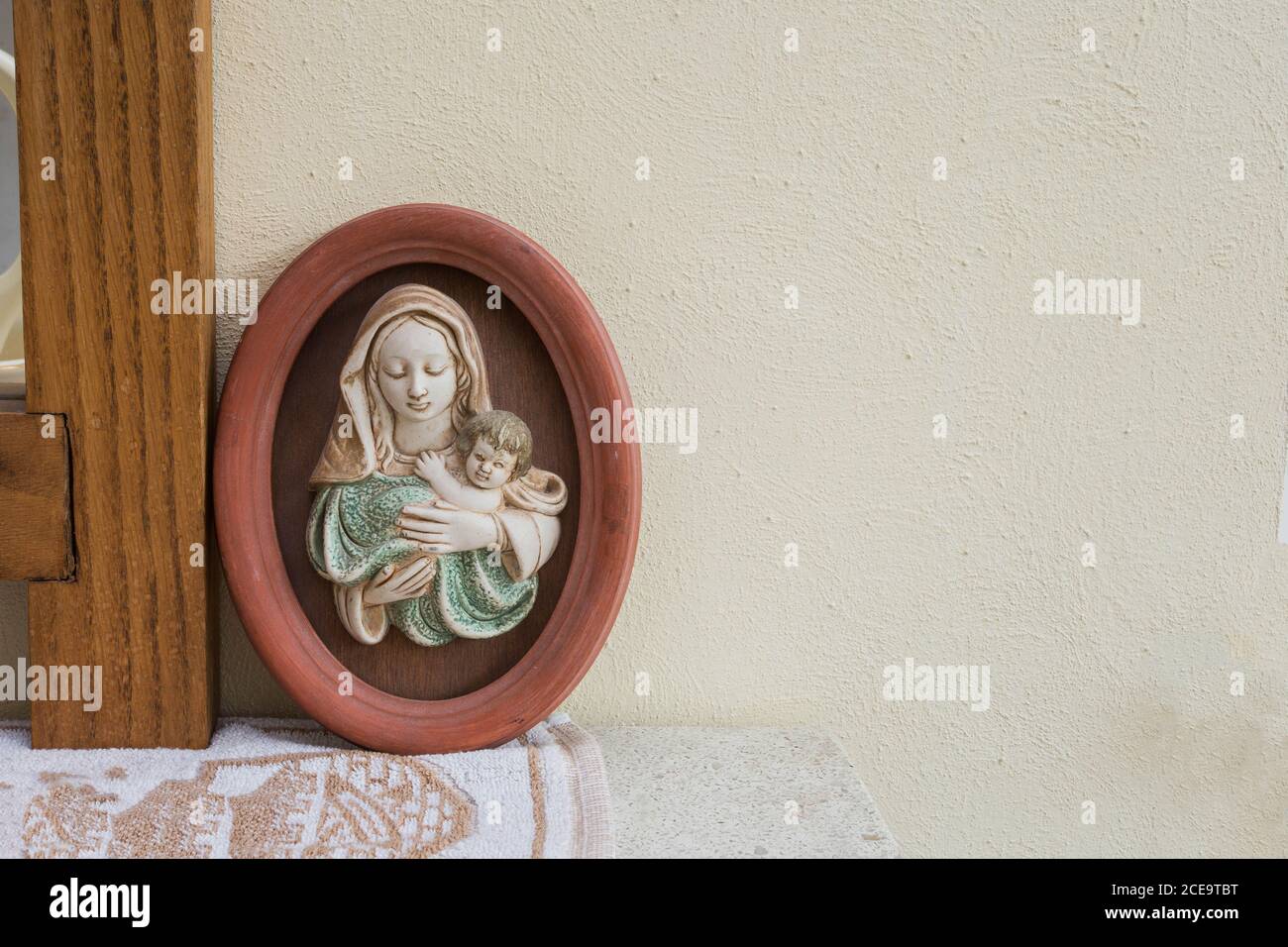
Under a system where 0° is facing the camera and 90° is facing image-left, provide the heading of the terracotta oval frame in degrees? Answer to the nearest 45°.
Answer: approximately 0°

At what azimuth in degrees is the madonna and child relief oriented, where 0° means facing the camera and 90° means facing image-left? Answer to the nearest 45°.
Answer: approximately 0°
